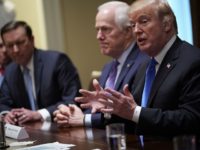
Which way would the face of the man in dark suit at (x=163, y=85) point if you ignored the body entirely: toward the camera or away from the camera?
toward the camera

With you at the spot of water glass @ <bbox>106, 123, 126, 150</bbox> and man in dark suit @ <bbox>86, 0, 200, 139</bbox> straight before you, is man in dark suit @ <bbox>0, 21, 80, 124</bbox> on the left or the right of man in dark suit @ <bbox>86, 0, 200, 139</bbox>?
left

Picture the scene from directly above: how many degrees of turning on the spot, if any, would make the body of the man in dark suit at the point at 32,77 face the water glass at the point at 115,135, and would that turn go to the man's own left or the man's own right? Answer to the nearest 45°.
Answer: approximately 45° to the man's own left

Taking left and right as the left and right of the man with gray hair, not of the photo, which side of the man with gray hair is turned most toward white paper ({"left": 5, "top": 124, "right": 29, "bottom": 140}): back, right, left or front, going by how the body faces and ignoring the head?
front

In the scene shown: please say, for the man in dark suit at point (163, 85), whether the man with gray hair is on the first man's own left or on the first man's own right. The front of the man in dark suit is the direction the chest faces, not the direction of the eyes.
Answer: on the first man's own right

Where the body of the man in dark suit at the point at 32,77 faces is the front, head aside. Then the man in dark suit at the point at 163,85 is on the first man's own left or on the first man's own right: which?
on the first man's own left

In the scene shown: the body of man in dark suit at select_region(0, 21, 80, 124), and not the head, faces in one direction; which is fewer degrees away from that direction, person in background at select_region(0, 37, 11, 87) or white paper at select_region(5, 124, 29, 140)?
the white paper

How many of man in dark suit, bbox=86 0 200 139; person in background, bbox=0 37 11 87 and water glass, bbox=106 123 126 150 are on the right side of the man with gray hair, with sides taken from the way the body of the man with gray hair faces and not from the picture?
1

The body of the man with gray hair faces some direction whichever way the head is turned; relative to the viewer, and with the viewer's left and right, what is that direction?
facing the viewer and to the left of the viewer

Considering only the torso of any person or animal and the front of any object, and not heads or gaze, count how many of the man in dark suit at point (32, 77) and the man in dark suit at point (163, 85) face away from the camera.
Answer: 0

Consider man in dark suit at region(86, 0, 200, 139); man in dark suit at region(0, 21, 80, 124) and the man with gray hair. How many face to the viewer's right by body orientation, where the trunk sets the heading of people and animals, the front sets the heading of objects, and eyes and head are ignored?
0

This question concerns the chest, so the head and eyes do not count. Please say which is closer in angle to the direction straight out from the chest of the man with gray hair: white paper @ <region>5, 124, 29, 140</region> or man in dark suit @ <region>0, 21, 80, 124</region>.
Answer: the white paper

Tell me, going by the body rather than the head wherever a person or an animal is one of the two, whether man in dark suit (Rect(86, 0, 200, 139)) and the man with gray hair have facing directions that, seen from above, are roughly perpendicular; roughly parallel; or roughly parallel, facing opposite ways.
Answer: roughly parallel
